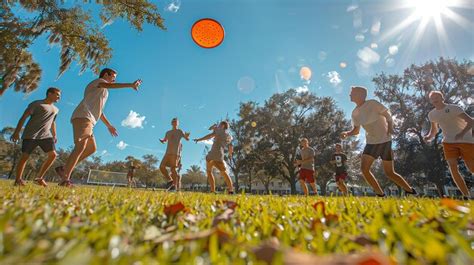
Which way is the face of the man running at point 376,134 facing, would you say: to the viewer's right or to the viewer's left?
to the viewer's left

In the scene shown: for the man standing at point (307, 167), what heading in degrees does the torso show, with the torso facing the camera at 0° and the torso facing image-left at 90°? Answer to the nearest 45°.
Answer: approximately 45°

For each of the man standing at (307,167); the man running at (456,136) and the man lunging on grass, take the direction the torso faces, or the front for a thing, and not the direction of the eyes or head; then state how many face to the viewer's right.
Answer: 1

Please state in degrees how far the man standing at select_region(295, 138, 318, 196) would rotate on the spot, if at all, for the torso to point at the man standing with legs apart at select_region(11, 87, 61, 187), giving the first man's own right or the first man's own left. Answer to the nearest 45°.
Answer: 0° — they already face them

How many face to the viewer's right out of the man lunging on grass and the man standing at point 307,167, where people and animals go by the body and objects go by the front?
1

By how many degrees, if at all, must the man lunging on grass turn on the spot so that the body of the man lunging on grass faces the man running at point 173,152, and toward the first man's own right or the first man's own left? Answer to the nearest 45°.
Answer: approximately 45° to the first man's own left

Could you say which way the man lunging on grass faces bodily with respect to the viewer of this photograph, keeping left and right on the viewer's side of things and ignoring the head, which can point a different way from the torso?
facing to the right of the viewer

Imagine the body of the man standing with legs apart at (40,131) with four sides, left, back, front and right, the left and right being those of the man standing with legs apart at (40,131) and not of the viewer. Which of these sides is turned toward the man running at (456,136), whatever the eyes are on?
front

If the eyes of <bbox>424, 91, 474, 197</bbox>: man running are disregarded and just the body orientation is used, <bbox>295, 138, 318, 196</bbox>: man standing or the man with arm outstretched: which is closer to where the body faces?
the man with arm outstretched

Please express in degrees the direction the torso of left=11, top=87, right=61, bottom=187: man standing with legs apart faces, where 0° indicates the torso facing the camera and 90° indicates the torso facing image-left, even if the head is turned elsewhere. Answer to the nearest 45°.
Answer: approximately 315°

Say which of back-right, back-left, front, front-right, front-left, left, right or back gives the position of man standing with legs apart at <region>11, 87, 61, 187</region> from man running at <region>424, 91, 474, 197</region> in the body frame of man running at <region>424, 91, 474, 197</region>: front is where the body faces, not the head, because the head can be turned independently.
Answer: front
